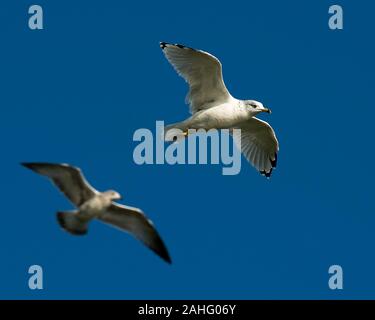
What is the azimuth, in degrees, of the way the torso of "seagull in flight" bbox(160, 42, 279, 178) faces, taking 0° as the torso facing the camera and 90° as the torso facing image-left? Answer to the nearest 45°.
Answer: approximately 270°
